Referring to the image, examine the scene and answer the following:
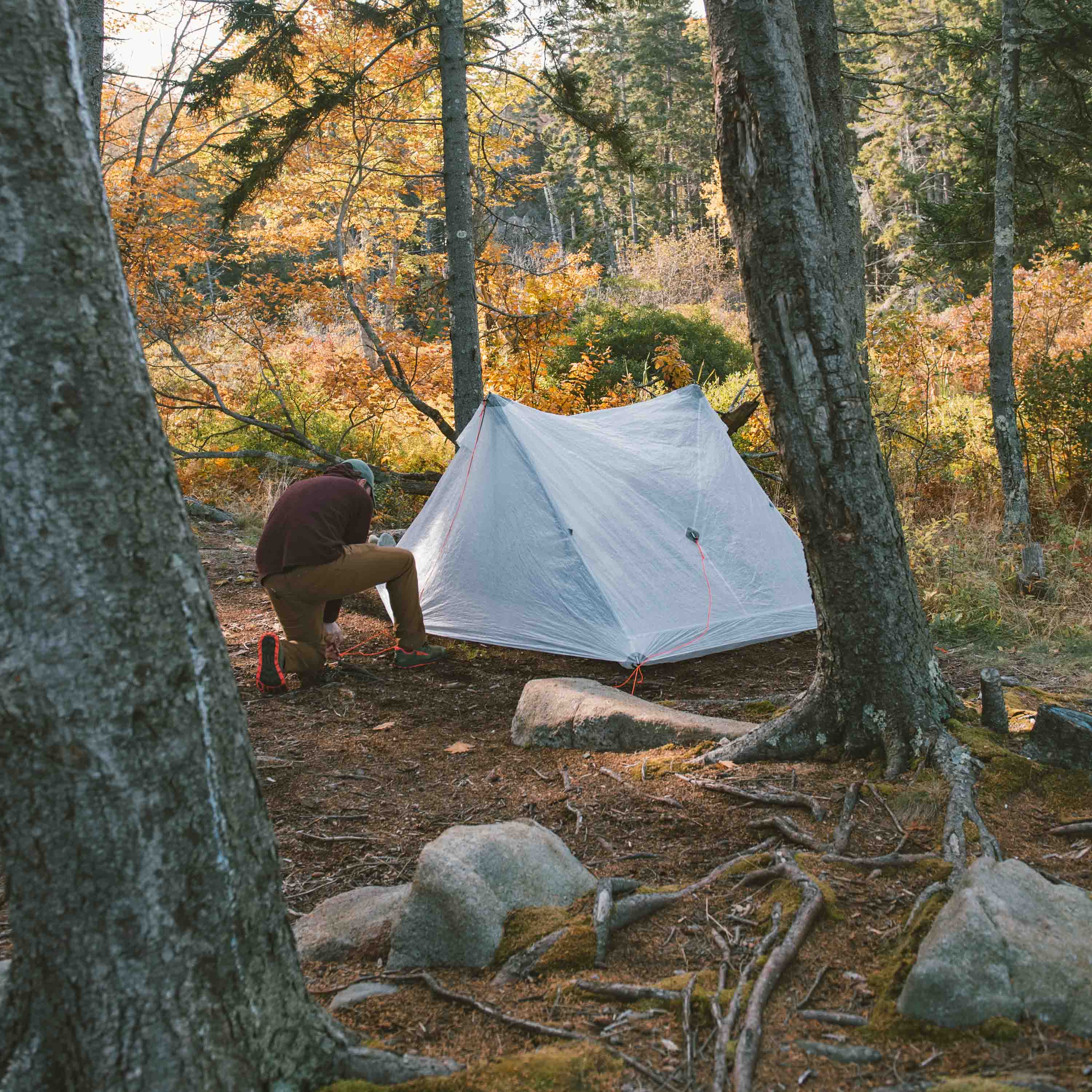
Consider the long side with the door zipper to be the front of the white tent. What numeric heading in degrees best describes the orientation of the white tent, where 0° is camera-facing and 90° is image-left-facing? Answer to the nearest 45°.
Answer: approximately 45°

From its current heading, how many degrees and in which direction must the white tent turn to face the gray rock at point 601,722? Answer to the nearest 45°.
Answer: approximately 45° to its left

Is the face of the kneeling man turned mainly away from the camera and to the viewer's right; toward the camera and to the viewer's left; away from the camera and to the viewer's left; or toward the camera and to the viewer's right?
away from the camera and to the viewer's right

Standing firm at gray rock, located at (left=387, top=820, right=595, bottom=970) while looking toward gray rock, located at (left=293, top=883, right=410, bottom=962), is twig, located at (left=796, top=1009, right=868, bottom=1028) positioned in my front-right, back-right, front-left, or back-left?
back-left

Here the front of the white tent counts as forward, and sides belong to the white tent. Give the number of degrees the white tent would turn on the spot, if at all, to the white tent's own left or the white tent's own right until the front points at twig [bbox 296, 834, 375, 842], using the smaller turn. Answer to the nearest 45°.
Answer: approximately 45° to the white tent's own left

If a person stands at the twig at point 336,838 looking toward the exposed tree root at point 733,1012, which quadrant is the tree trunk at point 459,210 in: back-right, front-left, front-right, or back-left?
back-left

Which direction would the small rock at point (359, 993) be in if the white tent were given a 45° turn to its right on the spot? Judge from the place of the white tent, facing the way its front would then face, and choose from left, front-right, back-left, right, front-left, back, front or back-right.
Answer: left

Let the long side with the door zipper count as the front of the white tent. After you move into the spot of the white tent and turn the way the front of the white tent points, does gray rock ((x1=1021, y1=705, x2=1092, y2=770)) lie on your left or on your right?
on your left

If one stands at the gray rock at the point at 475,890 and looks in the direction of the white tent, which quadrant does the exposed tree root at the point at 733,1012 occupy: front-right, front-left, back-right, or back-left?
back-right

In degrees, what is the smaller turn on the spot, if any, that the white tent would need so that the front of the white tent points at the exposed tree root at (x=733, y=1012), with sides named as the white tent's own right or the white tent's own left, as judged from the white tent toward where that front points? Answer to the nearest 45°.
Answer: approximately 45° to the white tent's own left

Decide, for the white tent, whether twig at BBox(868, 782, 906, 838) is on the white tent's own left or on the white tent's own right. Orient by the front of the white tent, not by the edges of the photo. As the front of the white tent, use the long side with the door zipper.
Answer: on the white tent's own left

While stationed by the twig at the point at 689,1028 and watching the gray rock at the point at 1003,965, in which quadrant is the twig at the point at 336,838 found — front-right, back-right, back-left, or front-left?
back-left

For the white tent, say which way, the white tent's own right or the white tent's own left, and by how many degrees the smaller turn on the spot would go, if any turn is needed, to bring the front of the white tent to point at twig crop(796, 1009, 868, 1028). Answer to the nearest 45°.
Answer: approximately 45° to the white tent's own left

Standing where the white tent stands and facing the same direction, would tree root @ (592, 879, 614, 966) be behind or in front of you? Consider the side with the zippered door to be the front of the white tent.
in front
